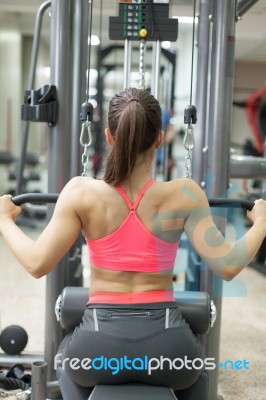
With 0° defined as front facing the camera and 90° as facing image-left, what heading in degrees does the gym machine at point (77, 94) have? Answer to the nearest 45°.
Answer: approximately 0°

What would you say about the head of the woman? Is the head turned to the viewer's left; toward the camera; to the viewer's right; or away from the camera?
away from the camera

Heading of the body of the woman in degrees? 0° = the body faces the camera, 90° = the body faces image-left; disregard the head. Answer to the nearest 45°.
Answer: approximately 180°
